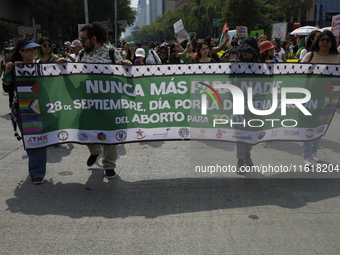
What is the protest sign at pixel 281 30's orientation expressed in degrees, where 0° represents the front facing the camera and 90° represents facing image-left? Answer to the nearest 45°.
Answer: approximately 0°

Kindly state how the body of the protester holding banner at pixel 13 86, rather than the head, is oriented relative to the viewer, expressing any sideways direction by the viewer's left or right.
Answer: facing the viewer and to the right of the viewer

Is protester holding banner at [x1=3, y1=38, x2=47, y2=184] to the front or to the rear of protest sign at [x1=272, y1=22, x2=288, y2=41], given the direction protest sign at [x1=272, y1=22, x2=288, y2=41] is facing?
to the front

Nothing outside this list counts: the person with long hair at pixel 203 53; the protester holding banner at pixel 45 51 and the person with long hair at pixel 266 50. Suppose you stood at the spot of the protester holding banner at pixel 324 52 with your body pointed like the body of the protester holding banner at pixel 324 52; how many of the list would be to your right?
3

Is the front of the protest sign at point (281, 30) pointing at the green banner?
yes

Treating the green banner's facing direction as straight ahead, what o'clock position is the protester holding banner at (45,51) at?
The protester holding banner is roughly at 4 o'clock from the green banner.

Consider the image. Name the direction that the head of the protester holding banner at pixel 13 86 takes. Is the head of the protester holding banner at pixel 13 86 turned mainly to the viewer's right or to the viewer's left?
to the viewer's right
